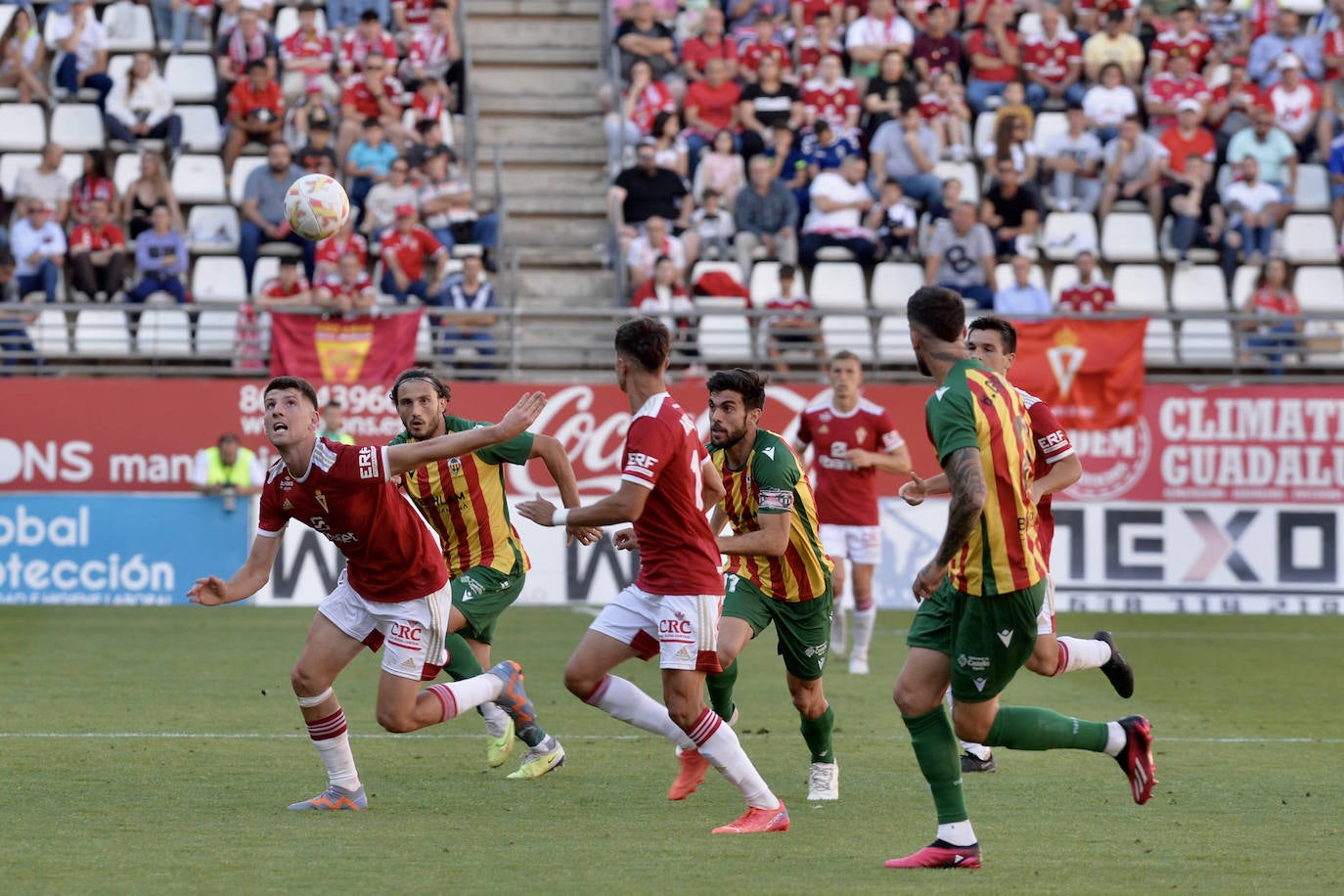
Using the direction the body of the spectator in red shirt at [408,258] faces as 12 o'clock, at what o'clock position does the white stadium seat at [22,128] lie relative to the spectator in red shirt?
The white stadium seat is roughly at 4 o'clock from the spectator in red shirt.

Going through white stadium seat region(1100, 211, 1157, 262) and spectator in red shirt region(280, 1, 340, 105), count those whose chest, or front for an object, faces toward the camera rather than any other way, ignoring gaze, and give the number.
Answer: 2

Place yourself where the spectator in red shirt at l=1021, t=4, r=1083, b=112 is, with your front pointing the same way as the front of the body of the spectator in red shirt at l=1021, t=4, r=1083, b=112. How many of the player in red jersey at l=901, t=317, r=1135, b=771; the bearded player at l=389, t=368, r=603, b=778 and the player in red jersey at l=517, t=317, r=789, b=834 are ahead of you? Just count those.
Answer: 3

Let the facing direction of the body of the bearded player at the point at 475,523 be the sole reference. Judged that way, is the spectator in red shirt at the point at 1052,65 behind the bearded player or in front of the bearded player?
behind

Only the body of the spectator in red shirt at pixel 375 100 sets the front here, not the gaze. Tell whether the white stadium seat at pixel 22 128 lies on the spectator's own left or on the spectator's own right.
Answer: on the spectator's own right

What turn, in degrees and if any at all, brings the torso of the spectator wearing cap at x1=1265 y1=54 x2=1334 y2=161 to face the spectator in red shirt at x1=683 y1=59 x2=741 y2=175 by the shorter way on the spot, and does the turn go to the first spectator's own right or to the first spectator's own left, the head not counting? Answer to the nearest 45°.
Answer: approximately 45° to the first spectator's own right

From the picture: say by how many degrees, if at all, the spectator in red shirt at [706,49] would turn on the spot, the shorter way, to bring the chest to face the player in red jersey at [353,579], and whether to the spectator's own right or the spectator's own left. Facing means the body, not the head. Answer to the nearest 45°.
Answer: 0° — they already face them

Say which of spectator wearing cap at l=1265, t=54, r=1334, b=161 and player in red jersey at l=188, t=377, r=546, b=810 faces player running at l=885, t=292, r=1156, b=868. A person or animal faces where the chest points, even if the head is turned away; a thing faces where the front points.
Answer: the spectator wearing cap
